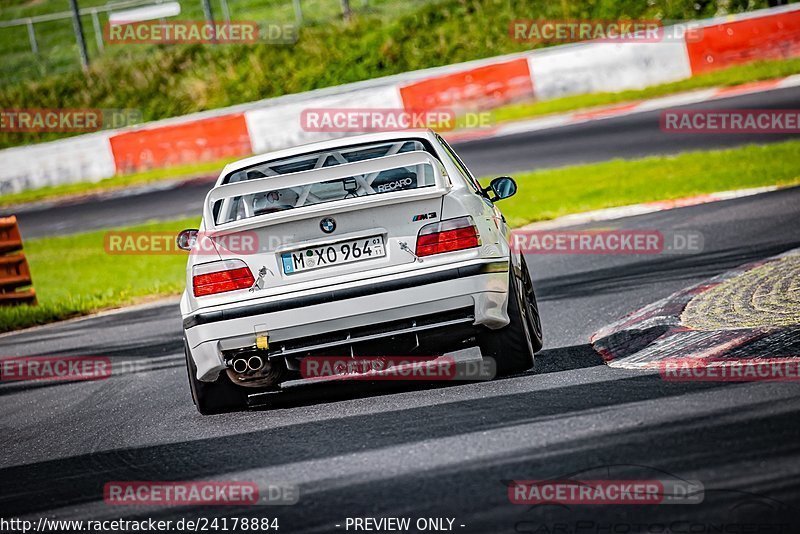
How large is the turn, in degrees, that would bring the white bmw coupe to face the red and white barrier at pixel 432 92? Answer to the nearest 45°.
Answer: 0° — it already faces it

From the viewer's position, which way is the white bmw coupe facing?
facing away from the viewer

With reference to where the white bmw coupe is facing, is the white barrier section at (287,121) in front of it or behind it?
in front

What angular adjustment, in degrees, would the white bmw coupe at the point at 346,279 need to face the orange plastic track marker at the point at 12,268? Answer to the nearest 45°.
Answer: approximately 45° to its left

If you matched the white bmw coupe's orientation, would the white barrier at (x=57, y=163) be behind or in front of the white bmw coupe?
in front
